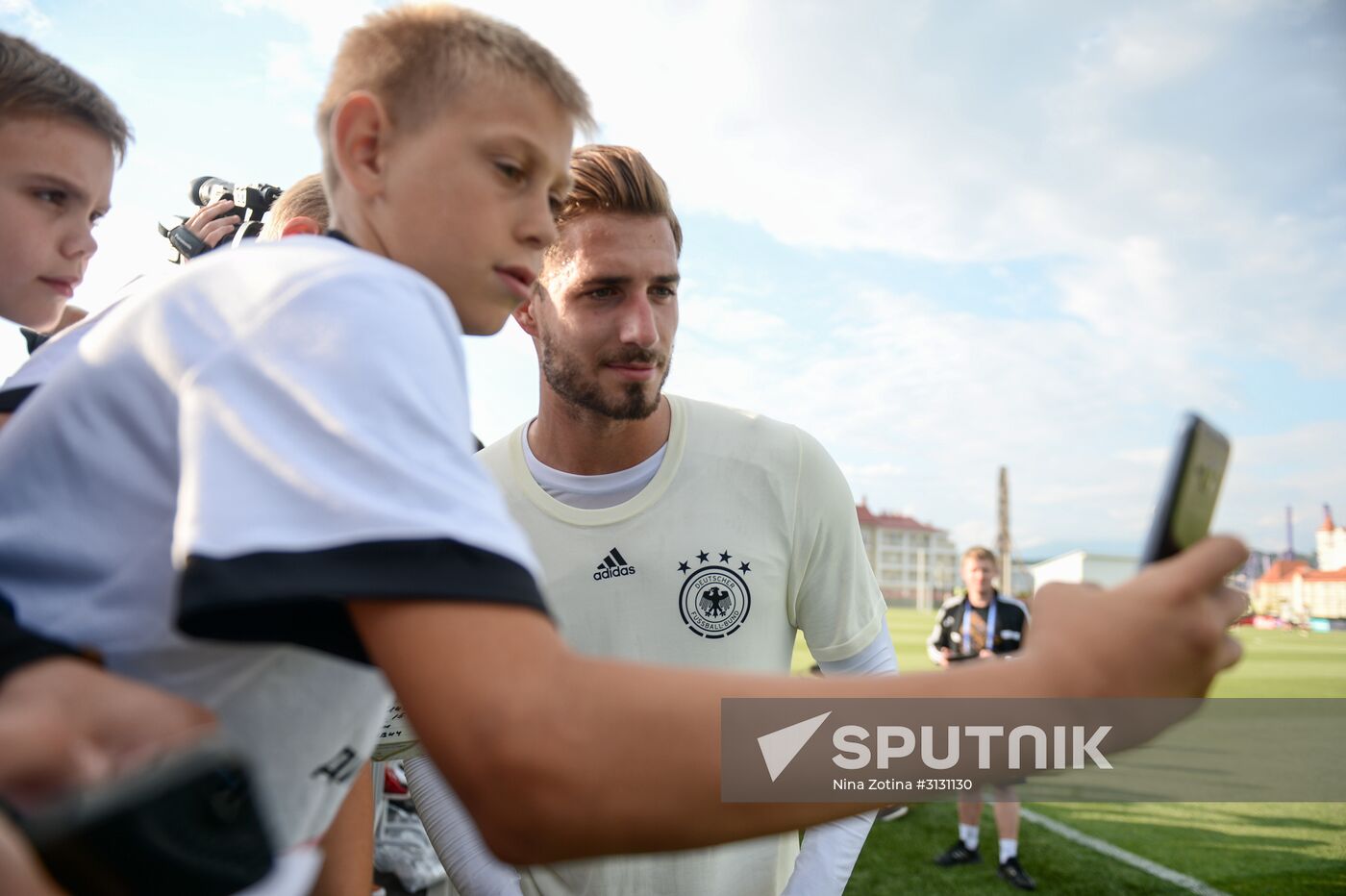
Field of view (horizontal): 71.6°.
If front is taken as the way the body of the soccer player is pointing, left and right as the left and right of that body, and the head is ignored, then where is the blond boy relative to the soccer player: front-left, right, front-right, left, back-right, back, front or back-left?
front

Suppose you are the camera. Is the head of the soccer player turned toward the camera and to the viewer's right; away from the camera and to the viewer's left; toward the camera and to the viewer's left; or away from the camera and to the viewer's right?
toward the camera and to the viewer's right

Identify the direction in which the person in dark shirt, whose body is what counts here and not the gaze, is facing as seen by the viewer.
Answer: toward the camera

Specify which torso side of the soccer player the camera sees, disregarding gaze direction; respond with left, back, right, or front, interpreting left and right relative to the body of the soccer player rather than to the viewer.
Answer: front

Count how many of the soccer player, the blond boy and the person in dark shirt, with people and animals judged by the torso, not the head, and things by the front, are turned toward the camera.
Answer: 2

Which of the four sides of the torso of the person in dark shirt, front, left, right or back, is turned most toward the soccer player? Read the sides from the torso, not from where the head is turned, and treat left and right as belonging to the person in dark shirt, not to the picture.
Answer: front

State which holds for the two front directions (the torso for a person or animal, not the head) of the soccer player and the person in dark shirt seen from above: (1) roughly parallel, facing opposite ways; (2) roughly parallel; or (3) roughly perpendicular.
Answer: roughly parallel

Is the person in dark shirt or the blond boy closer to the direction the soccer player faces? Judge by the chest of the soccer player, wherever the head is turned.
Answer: the blond boy

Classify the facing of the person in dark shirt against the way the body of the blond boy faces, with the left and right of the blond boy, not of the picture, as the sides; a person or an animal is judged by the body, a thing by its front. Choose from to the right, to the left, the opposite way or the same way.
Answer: to the right

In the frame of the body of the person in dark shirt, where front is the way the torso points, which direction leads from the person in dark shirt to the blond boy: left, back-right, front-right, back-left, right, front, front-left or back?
front

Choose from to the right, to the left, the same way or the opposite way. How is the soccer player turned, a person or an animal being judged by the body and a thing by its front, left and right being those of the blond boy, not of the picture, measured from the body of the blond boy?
to the right

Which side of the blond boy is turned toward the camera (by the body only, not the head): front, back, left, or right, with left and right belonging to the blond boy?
right
